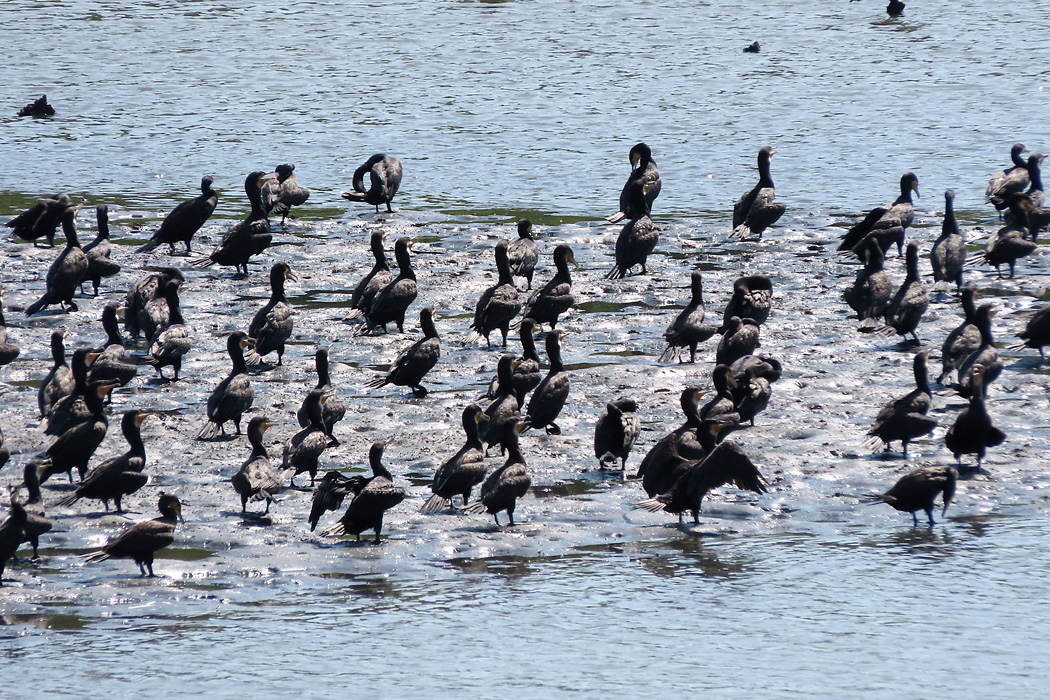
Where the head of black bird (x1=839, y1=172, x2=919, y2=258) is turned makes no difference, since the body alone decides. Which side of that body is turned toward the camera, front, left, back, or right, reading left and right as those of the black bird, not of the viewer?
right

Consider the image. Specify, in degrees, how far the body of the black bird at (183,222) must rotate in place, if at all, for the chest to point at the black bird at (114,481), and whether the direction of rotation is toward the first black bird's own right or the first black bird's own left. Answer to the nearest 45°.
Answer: approximately 90° to the first black bird's own right

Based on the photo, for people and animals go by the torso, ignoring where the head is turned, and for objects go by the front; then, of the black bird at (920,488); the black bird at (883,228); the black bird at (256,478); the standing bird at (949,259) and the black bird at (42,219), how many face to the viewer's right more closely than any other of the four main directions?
3

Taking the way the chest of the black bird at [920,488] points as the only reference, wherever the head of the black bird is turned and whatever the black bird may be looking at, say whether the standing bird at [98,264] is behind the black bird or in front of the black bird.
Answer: behind

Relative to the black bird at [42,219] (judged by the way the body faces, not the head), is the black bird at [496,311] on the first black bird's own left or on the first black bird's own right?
on the first black bird's own right

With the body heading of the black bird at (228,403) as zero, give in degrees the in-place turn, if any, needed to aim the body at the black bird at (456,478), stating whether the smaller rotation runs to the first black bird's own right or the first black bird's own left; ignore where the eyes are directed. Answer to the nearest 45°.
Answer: approximately 90° to the first black bird's own right

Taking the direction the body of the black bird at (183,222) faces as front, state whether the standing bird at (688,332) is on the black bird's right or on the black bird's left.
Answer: on the black bird's right

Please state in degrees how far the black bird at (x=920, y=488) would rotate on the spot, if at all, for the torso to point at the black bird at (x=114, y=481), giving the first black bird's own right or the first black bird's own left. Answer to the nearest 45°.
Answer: approximately 180°

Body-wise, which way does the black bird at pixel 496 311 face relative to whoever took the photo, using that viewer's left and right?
facing away from the viewer and to the right of the viewer

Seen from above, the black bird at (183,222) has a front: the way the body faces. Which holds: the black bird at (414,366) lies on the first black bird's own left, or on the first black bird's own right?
on the first black bird's own right

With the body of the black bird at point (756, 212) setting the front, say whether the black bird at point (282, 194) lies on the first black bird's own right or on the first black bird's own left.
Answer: on the first black bird's own left

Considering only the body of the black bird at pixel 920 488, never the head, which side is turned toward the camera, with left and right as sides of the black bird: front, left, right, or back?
right

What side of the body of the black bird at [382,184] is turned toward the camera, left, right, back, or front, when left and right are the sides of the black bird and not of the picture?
right
